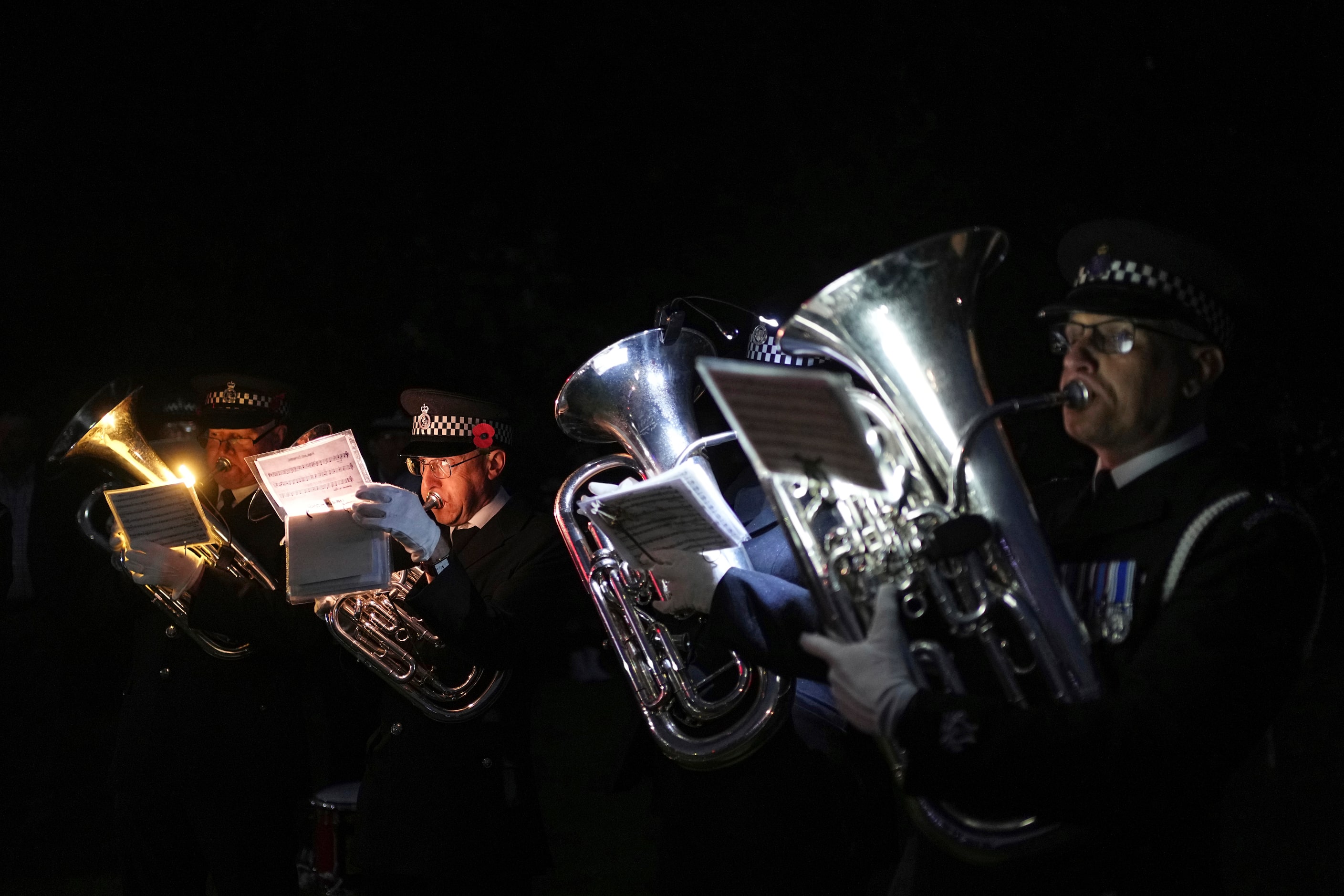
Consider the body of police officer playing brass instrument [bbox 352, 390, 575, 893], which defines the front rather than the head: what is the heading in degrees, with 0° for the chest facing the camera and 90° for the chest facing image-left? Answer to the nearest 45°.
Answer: approximately 45°

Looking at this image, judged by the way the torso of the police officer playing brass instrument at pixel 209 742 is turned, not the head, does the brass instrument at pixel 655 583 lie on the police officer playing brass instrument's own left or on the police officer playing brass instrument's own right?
on the police officer playing brass instrument's own left

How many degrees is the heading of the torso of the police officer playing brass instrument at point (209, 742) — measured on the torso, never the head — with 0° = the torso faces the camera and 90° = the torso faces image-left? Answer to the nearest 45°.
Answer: approximately 45°

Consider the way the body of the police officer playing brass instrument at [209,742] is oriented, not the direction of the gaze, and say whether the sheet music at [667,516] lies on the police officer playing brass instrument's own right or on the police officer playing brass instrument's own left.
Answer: on the police officer playing brass instrument's own left

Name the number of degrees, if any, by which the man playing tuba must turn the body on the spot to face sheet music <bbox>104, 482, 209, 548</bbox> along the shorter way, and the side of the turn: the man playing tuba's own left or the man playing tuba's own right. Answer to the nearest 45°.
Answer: approximately 45° to the man playing tuba's own right
